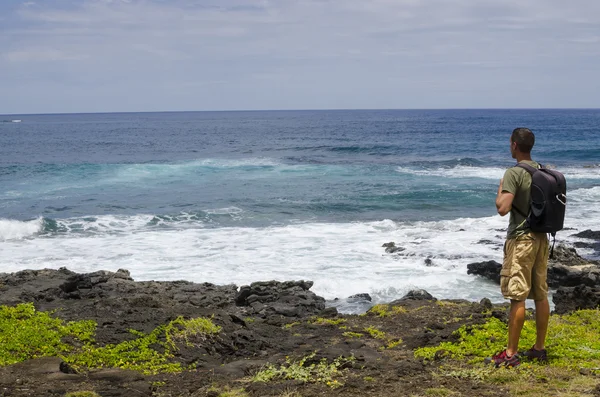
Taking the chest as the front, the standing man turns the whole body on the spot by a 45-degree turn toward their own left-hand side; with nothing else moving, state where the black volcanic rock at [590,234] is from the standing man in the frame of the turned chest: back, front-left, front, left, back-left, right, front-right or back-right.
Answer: right

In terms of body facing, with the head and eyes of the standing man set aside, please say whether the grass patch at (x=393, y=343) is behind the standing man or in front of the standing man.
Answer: in front

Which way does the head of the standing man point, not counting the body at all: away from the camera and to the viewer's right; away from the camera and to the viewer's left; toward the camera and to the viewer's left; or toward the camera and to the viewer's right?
away from the camera and to the viewer's left

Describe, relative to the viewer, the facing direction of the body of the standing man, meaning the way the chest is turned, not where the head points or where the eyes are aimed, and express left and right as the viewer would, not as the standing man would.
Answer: facing away from the viewer and to the left of the viewer

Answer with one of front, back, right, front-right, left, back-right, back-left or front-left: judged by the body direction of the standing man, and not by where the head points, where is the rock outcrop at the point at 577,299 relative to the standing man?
front-right

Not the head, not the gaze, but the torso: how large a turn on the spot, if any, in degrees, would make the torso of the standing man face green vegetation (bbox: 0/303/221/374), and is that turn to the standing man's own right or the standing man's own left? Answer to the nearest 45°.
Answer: approximately 45° to the standing man's own left

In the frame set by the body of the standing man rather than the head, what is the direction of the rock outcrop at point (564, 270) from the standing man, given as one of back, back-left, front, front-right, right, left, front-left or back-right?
front-right

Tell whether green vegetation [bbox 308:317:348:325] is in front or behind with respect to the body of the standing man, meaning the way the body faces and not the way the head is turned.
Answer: in front

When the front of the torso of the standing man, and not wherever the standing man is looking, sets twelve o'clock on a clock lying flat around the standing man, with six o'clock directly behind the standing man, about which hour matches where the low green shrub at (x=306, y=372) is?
The low green shrub is roughly at 10 o'clock from the standing man.
